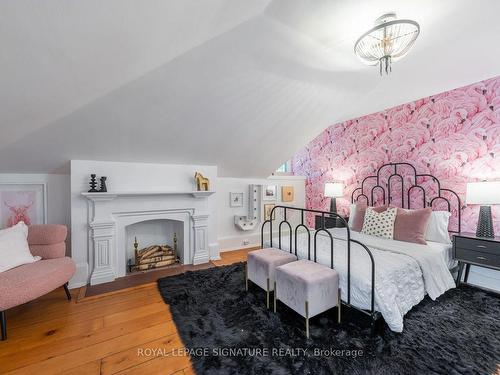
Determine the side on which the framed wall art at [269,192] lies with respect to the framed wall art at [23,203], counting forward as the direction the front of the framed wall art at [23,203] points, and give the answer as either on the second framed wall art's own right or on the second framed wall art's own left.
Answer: on the second framed wall art's own left

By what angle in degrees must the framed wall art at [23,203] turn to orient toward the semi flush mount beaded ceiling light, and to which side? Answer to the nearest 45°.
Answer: approximately 45° to its left

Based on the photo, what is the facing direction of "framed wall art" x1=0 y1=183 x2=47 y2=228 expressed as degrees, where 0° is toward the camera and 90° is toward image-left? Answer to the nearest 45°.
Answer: approximately 0°

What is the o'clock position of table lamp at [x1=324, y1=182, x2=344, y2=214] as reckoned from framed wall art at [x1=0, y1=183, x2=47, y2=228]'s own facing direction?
The table lamp is roughly at 10 o'clock from the framed wall art.

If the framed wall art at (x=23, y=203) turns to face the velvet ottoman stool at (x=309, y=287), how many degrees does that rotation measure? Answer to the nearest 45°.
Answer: approximately 45° to its left

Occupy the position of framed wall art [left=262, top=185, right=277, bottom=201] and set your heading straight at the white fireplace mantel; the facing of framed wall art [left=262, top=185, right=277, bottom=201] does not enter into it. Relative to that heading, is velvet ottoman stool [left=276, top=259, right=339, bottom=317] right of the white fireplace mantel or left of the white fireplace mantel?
left

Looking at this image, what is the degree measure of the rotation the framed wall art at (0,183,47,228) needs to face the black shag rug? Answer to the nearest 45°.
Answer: approximately 45° to its left

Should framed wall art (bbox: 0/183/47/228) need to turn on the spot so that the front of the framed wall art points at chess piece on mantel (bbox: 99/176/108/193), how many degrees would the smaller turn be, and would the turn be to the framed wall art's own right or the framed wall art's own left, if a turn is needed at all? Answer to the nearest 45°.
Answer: approximately 45° to the framed wall art's own left

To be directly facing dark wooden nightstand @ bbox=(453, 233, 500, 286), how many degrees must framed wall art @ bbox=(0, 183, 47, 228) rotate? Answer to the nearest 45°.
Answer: approximately 45° to its left
